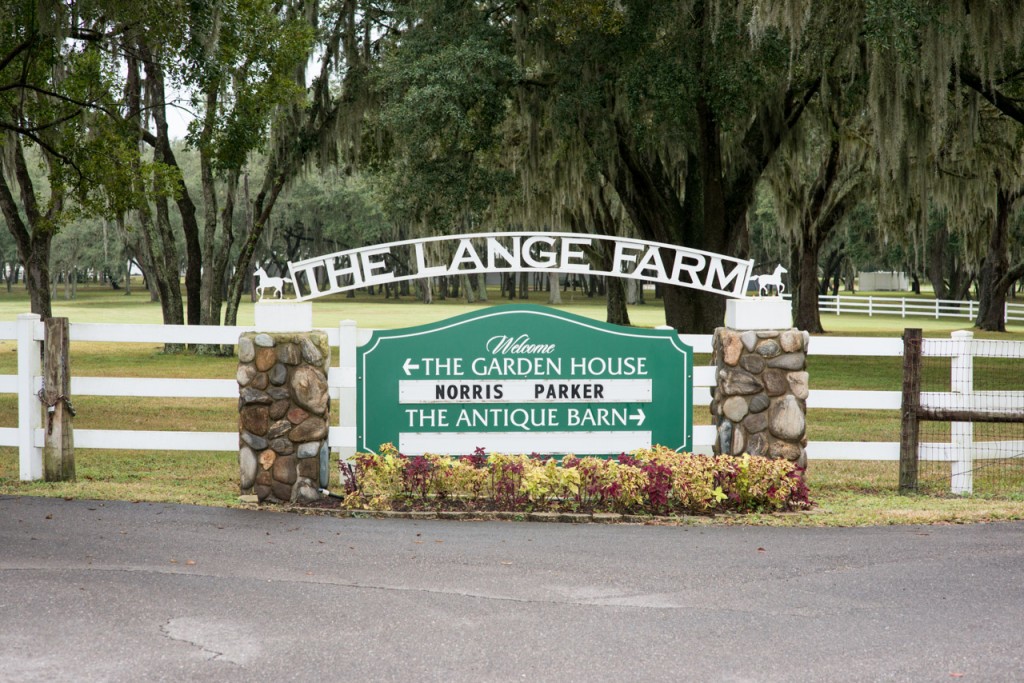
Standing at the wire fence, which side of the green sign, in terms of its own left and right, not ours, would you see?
left

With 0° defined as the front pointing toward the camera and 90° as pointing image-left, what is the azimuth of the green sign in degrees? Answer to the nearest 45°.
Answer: approximately 0°

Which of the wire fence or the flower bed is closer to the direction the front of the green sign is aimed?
the flower bed

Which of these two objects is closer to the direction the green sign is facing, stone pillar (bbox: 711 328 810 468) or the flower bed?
the flower bed

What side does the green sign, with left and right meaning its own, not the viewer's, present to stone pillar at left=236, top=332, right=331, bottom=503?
right

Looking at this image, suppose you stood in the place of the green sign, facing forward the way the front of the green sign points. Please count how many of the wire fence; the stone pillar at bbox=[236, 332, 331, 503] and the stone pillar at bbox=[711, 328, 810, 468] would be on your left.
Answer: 2

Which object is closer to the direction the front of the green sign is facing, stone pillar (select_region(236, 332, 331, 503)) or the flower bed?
the flower bed
